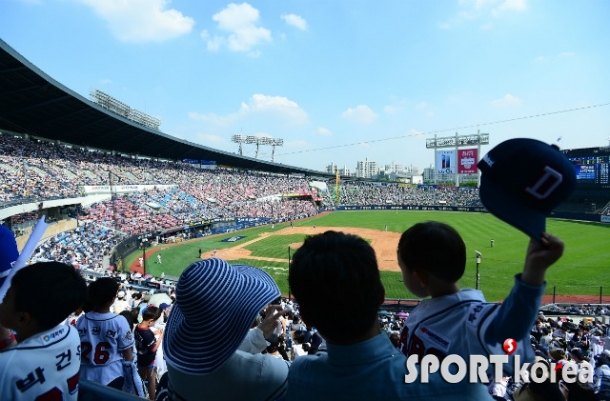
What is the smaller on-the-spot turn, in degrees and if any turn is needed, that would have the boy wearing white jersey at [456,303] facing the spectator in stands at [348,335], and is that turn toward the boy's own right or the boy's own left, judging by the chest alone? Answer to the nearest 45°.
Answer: approximately 90° to the boy's own left

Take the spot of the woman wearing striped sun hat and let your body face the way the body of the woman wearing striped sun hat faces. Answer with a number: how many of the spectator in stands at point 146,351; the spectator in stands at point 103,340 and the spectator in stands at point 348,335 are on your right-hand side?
1

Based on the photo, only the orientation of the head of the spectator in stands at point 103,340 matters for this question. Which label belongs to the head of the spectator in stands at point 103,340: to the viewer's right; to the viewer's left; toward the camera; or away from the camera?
away from the camera

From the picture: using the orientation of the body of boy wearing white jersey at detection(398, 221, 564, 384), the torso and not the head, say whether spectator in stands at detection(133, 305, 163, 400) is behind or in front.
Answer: in front

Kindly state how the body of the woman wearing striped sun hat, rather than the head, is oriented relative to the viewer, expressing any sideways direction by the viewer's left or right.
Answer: facing away from the viewer and to the right of the viewer

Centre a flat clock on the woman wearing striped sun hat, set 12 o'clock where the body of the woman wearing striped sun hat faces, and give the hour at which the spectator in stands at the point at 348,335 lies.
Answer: The spectator in stands is roughly at 3 o'clock from the woman wearing striped sun hat.

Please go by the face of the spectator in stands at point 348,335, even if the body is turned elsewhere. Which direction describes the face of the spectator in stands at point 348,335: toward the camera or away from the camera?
away from the camera

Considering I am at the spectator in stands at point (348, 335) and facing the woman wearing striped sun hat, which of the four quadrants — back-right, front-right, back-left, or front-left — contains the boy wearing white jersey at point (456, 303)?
back-right

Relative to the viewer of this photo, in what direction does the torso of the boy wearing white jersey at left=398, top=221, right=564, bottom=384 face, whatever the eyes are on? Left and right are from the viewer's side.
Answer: facing away from the viewer and to the left of the viewer

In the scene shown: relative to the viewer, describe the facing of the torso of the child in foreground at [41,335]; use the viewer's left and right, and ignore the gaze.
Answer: facing away from the viewer and to the left of the viewer

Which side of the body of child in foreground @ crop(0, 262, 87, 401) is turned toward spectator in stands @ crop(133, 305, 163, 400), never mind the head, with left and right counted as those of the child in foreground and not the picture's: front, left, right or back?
right
